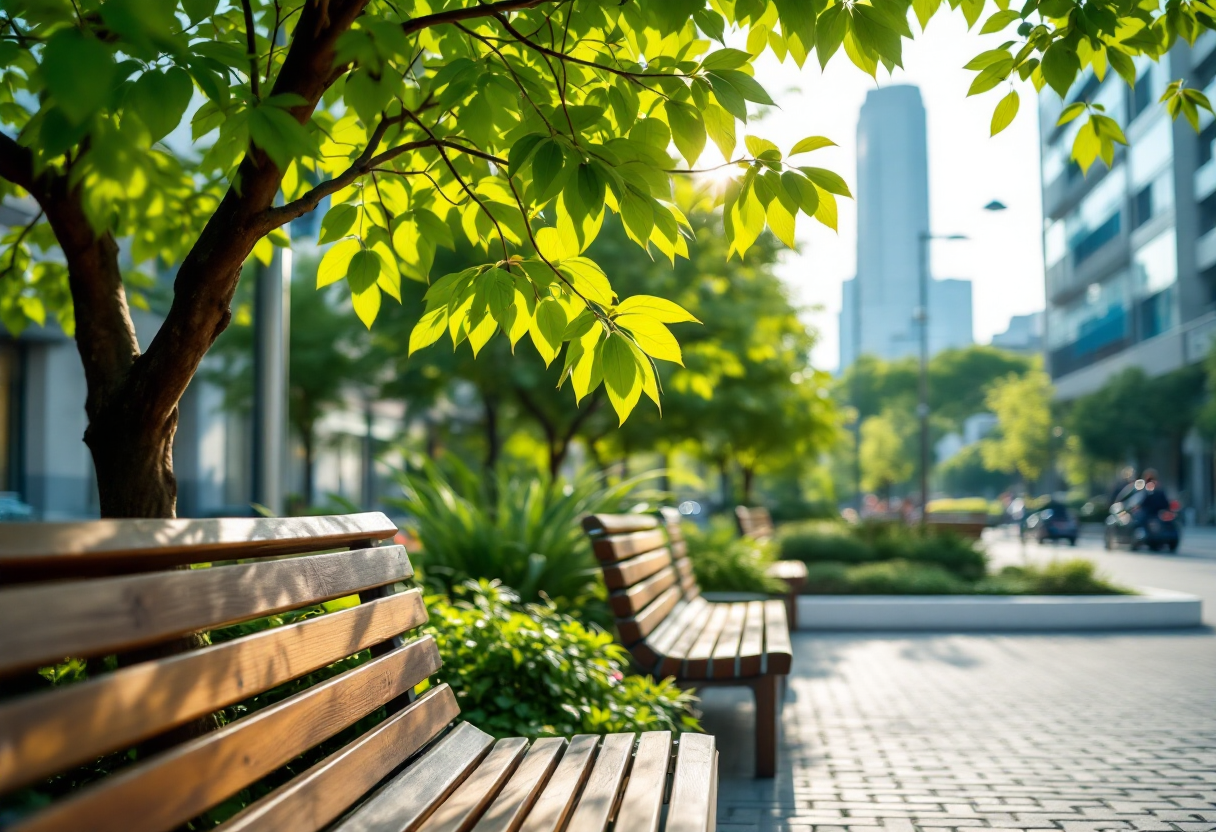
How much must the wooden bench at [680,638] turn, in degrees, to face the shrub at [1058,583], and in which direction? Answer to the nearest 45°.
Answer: approximately 45° to its left

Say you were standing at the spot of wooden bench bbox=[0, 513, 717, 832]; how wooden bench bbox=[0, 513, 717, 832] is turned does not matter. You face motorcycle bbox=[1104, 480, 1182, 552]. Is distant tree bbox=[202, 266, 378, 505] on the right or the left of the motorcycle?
left

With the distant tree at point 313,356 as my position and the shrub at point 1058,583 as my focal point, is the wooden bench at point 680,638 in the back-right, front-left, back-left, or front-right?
front-right

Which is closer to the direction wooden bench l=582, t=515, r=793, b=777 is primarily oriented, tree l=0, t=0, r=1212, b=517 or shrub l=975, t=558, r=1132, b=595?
the shrub

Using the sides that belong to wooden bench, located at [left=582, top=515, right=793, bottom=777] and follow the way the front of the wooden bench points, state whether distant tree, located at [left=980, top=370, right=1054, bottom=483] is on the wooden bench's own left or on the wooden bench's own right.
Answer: on the wooden bench's own left

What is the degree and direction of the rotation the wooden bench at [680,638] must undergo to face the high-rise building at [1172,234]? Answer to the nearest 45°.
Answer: approximately 45° to its left

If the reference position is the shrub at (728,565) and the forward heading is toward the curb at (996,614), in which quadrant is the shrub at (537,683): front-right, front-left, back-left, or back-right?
back-right

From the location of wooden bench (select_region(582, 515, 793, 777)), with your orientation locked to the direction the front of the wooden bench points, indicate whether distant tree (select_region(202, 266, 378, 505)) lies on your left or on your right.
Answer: on your left

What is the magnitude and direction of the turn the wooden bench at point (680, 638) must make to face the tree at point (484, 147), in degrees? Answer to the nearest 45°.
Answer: approximately 90° to its right

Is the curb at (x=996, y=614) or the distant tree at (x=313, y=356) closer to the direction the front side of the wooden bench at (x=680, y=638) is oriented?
the curb

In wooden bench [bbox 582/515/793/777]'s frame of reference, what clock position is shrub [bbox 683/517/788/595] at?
The shrub is roughly at 9 o'clock from the wooden bench.

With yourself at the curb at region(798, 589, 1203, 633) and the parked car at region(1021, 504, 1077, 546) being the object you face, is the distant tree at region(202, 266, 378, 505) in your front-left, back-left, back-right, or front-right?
front-left

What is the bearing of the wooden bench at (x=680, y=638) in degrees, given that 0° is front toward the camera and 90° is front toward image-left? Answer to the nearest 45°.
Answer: approximately 270°

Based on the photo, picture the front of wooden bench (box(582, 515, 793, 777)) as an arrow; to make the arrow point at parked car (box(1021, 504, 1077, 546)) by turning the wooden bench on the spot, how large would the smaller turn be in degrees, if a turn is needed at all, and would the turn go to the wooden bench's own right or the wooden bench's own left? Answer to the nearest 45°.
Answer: approximately 90° to the wooden bench's own left

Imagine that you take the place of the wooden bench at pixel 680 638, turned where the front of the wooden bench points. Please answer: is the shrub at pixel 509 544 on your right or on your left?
on your left

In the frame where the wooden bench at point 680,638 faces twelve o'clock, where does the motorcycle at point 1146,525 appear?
The motorcycle is roughly at 10 o'clock from the wooden bench.
